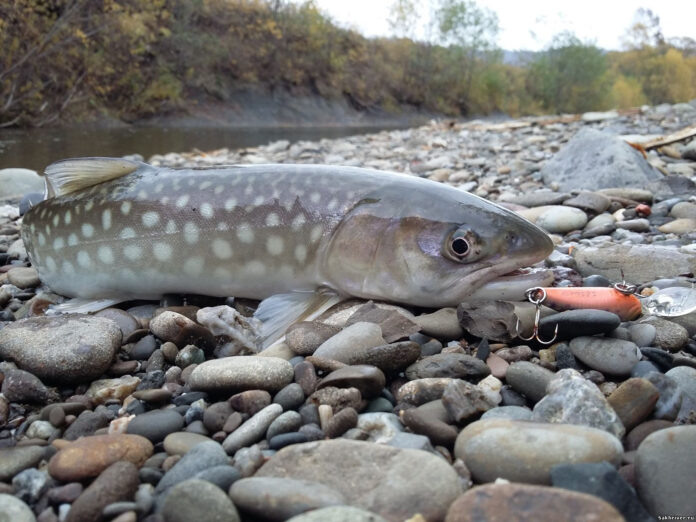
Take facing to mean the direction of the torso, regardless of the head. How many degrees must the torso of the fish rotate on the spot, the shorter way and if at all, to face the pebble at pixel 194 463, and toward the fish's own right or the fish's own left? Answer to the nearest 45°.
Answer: approximately 90° to the fish's own right

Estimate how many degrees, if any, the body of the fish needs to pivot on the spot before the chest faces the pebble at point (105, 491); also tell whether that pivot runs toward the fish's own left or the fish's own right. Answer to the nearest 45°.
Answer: approximately 90° to the fish's own right

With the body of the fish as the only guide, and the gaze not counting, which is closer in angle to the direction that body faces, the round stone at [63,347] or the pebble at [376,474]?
the pebble

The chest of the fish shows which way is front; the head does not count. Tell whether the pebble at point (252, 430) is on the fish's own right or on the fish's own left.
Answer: on the fish's own right

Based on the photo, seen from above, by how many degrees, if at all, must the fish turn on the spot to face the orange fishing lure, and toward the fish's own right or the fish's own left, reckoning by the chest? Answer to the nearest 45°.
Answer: approximately 45° to the fish's own right

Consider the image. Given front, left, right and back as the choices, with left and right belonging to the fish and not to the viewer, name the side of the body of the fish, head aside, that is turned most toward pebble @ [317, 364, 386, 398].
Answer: right

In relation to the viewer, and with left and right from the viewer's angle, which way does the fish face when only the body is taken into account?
facing to the right of the viewer

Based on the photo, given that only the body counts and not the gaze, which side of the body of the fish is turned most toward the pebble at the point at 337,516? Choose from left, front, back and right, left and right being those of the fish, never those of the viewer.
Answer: right
